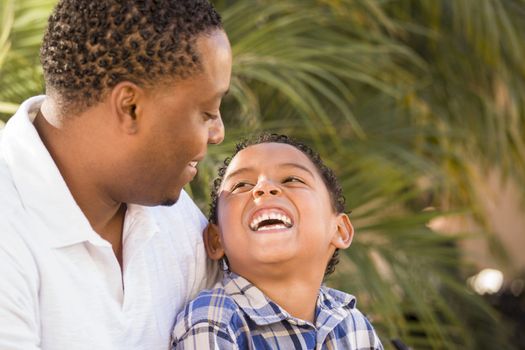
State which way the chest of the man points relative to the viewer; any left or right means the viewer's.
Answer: facing the viewer and to the right of the viewer

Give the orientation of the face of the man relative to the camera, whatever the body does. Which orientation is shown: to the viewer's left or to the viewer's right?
to the viewer's right

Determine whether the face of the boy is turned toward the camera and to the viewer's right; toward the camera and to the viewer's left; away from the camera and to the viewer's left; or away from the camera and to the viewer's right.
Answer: toward the camera and to the viewer's left
